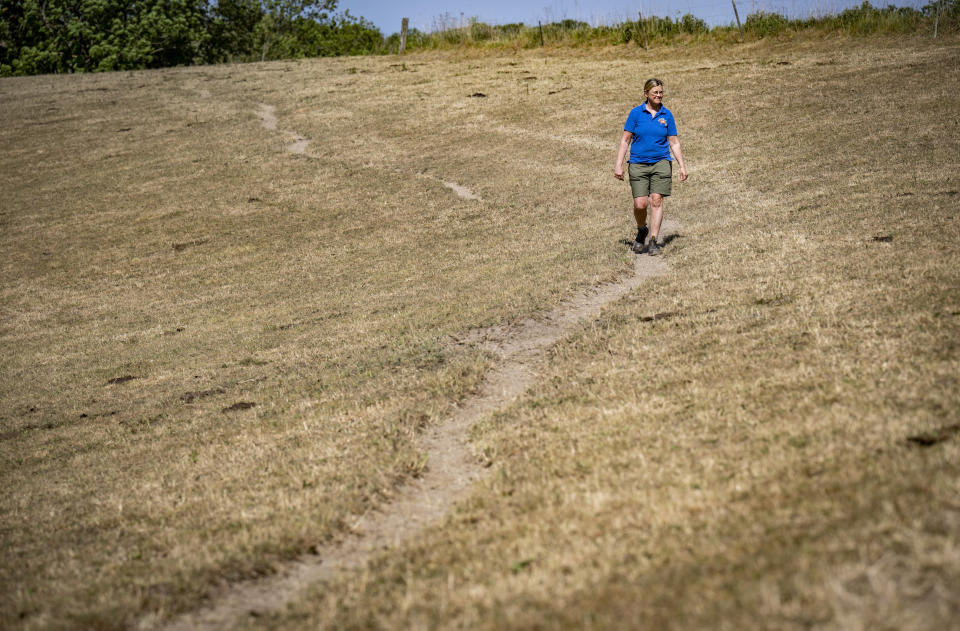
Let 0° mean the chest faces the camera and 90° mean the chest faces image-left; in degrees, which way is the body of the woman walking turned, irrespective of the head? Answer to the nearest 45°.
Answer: approximately 0°
